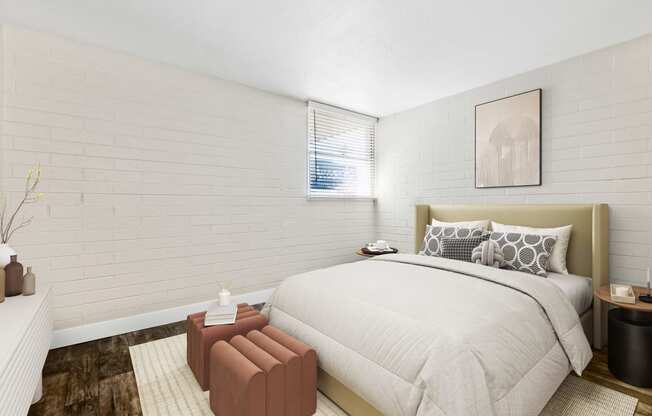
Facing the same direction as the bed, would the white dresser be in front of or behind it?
in front

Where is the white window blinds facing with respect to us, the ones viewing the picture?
facing the viewer and to the right of the viewer

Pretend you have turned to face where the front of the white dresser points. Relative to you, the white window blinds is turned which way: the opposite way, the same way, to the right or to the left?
to the right

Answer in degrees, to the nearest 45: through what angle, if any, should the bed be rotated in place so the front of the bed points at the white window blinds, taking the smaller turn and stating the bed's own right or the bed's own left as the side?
approximately 90° to the bed's own right

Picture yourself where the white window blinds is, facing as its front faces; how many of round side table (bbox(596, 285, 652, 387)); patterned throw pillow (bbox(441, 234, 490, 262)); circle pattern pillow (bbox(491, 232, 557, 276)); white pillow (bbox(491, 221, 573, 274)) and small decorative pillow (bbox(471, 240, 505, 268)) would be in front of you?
5

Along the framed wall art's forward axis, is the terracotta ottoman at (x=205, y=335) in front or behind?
in front

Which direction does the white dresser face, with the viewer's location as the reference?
facing to the right of the viewer

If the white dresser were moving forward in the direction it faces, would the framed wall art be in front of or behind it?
in front

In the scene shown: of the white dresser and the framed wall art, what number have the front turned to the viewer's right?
1

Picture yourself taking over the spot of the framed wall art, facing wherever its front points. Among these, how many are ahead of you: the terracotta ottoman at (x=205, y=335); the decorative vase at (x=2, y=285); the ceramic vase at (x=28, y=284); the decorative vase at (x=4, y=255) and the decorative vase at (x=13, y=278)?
5

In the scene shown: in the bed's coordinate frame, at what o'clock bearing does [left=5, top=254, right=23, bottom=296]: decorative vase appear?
The decorative vase is roughly at 1 o'clock from the bed.

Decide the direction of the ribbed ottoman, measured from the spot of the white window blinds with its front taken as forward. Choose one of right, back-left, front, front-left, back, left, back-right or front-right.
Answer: front-right
